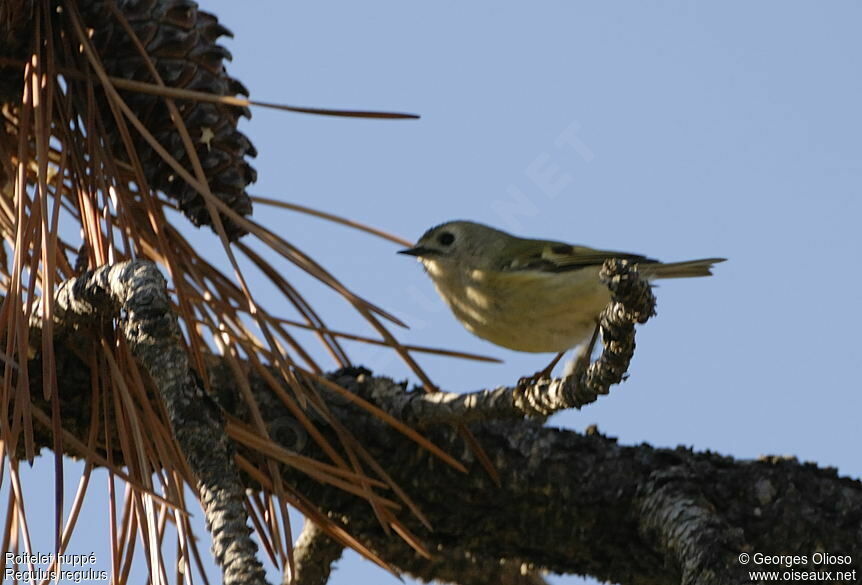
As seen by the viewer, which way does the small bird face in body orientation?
to the viewer's left
